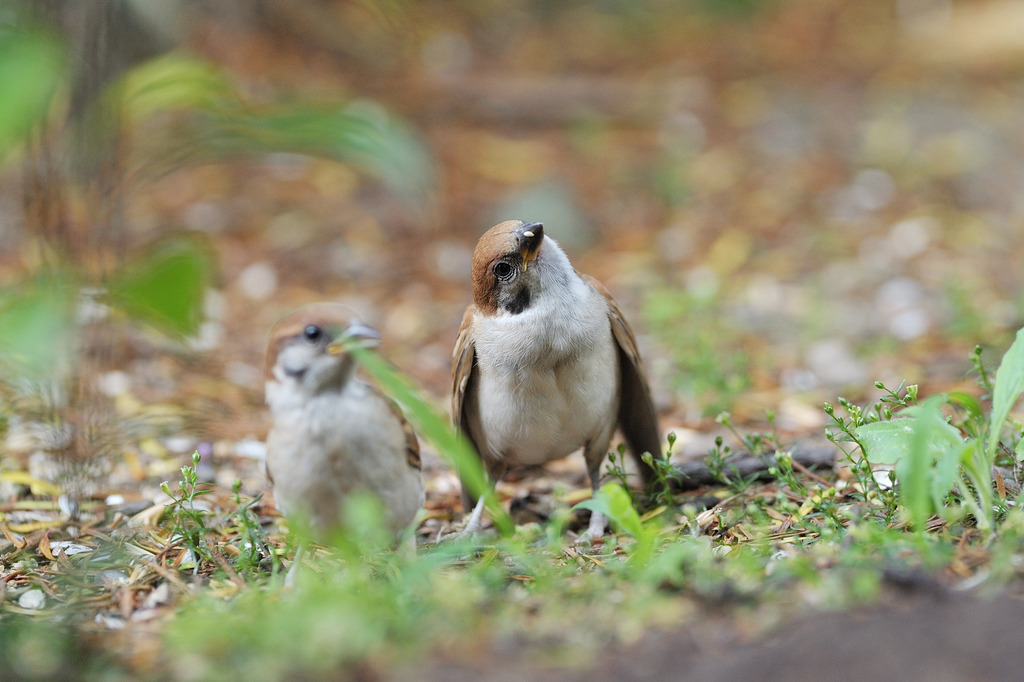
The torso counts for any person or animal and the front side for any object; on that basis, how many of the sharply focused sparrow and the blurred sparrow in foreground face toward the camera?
2

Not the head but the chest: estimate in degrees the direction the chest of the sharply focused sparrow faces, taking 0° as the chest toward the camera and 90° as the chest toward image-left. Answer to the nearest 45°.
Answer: approximately 0°

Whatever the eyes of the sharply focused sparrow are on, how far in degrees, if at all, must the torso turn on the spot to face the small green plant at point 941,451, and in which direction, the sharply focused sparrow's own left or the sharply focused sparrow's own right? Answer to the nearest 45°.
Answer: approximately 45° to the sharply focused sparrow's own left

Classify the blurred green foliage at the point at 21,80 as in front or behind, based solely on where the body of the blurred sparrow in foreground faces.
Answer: in front

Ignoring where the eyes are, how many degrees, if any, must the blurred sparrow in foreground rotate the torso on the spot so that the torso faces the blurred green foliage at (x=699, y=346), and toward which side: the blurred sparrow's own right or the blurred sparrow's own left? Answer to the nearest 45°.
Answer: approximately 135° to the blurred sparrow's own left

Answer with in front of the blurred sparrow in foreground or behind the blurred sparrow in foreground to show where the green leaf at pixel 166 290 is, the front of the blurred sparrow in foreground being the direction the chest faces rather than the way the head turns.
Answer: in front

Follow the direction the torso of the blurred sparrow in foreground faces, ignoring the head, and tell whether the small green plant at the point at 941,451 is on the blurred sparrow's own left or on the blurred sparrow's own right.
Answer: on the blurred sparrow's own left

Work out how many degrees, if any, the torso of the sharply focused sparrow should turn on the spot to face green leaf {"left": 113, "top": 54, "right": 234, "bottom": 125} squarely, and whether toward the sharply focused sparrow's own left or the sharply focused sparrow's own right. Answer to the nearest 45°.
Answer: approximately 90° to the sharply focused sparrow's own right

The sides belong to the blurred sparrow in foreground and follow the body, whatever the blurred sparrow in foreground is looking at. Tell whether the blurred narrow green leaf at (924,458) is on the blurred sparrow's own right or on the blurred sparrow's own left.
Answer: on the blurred sparrow's own left

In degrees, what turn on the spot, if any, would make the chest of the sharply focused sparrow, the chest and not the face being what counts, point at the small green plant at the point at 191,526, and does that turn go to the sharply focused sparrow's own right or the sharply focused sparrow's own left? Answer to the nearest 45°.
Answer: approximately 45° to the sharply focused sparrow's own right

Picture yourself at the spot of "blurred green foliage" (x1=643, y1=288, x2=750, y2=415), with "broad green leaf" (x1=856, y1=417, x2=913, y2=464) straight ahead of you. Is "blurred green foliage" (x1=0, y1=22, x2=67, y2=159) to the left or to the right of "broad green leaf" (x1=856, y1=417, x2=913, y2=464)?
right

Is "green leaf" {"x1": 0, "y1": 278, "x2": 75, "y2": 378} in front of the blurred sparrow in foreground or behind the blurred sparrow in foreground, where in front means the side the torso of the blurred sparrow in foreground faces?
in front

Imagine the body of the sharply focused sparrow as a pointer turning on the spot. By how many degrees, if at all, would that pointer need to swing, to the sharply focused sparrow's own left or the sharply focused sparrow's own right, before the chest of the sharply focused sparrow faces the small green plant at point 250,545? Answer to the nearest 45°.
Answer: approximately 45° to the sharply focused sparrow's own right
